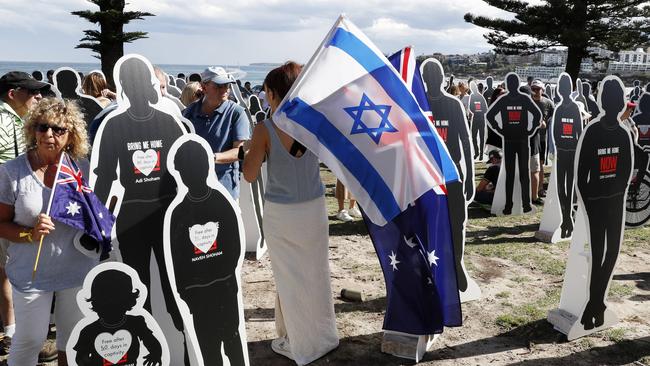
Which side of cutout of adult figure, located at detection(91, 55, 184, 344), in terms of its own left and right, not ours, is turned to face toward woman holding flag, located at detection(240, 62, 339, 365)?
left

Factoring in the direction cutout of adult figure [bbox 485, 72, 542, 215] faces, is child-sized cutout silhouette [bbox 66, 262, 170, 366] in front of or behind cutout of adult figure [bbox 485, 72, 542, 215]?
in front

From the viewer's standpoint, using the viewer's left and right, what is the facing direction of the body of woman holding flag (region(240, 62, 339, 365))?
facing away from the viewer and to the left of the viewer

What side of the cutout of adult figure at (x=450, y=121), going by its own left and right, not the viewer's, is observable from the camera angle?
front

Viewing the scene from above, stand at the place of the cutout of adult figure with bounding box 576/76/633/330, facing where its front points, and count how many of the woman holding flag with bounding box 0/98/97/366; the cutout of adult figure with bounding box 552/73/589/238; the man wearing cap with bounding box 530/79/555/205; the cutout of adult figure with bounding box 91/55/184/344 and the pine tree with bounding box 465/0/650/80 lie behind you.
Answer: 3

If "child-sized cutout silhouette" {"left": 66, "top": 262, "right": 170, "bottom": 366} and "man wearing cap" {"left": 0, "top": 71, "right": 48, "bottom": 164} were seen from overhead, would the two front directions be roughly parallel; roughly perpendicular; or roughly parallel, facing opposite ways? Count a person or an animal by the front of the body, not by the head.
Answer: roughly perpendicular

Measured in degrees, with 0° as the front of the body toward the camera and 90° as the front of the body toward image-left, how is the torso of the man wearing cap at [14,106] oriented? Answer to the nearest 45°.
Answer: approximately 270°

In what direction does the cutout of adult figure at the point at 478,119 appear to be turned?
toward the camera

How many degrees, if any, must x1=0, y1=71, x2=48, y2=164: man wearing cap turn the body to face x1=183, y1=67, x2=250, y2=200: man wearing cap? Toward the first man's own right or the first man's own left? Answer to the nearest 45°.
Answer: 0° — they already face them

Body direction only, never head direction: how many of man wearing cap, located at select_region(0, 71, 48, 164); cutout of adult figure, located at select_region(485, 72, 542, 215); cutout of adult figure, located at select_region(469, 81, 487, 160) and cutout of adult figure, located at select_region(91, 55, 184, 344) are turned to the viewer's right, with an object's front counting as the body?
1

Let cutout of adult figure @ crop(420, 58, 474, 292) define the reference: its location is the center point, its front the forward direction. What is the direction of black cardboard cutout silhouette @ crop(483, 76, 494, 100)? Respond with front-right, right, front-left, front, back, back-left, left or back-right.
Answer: back

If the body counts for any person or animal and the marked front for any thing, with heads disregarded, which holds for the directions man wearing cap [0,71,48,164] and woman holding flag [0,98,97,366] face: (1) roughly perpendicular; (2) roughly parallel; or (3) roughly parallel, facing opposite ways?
roughly perpendicular
